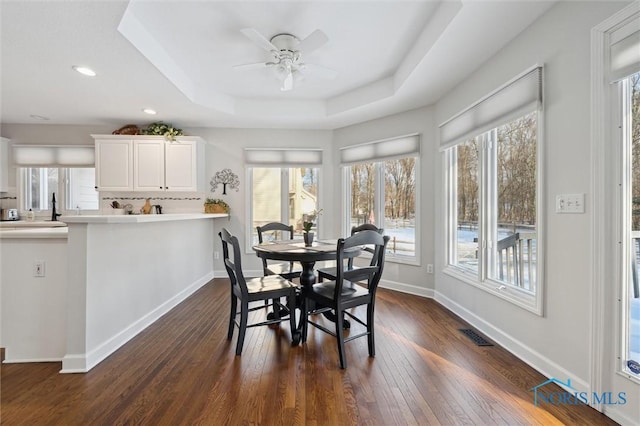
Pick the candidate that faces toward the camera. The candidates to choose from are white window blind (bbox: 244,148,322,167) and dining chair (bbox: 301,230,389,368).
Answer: the white window blind

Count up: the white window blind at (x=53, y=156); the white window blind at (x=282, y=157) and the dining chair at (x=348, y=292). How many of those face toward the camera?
2

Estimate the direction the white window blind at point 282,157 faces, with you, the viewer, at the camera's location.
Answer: facing the viewer

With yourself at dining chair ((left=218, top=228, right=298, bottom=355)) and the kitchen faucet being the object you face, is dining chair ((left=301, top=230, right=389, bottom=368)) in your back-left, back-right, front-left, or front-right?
back-right

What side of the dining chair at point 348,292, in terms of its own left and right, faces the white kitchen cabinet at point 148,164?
front

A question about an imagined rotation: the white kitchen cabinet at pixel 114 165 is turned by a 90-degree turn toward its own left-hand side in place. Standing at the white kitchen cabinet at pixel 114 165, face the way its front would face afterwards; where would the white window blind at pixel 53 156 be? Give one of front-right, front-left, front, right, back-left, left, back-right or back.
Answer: back-left

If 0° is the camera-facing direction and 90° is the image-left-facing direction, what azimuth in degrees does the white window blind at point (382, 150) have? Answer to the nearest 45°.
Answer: approximately 45°

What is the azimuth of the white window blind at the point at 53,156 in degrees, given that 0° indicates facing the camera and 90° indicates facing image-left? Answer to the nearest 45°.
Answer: approximately 0°

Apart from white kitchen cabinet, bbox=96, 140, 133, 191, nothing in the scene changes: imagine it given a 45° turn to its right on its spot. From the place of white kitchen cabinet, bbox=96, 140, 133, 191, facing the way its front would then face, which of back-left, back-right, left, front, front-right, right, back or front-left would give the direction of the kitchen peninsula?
front-left

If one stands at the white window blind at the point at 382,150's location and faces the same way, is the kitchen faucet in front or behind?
in front

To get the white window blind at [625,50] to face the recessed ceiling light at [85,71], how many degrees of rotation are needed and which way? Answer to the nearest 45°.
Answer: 0° — it already faces it

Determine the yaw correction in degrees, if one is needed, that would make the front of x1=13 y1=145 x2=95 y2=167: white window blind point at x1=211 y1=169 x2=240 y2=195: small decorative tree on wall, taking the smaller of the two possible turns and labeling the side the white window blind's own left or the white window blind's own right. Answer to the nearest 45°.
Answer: approximately 45° to the white window blind's own left

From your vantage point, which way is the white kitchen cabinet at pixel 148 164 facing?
toward the camera

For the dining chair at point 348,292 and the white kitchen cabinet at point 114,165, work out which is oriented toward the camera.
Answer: the white kitchen cabinet

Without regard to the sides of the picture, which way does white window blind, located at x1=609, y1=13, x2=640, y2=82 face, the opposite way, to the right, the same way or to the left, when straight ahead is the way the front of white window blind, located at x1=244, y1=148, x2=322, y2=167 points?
to the right

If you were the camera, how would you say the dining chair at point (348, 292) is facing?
facing away from the viewer and to the left of the viewer
